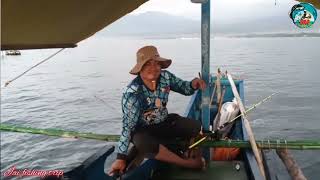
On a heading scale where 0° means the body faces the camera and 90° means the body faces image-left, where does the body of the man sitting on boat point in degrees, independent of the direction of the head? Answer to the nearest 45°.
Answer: approximately 315°

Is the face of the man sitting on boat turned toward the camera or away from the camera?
toward the camera
